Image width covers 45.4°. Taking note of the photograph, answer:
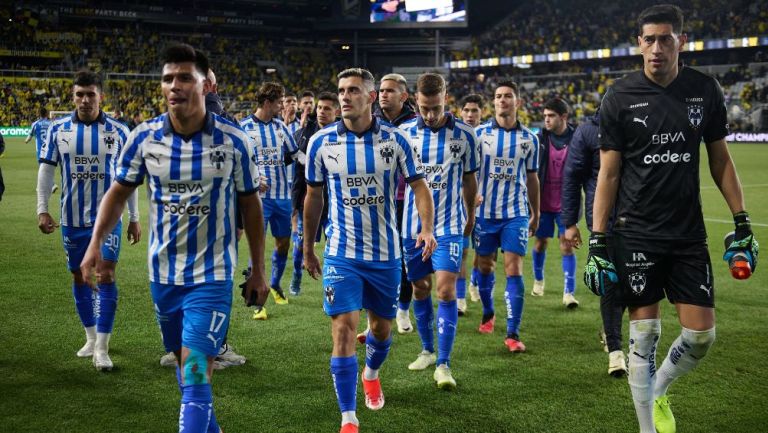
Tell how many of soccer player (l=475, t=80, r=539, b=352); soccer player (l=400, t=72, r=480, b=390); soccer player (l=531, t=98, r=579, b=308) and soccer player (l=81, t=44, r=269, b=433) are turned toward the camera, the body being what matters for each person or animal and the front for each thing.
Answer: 4

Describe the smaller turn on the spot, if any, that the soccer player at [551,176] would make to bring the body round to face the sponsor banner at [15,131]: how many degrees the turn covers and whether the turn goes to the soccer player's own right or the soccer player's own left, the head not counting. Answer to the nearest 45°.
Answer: approximately 135° to the soccer player's own right

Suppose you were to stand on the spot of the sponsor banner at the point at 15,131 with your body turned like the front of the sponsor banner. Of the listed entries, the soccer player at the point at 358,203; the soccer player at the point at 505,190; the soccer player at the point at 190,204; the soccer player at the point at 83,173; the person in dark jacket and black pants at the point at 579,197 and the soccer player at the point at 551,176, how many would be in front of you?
6

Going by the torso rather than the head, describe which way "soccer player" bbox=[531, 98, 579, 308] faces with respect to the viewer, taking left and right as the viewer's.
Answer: facing the viewer

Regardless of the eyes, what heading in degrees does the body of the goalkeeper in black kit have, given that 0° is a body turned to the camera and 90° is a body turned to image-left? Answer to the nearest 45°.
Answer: approximately 0°

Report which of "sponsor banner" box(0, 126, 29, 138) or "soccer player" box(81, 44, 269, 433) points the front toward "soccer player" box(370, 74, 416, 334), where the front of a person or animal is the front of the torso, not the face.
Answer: the sponsor banner

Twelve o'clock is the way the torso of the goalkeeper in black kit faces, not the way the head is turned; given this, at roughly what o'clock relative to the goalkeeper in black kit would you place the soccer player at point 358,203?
The soccer player is roughly at 3 o'clock from the goalkeeper in black kit.

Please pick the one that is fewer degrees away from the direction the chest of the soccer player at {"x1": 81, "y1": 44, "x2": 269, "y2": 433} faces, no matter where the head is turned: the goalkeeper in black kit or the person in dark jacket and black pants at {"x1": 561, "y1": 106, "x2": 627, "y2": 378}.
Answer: the goalkeeper in black kit

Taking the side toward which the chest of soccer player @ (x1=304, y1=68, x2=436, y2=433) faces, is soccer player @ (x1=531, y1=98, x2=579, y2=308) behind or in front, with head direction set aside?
behind

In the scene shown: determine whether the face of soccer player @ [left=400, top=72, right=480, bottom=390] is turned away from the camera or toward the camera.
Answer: toward the camera

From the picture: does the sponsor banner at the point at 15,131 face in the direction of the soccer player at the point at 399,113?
yes

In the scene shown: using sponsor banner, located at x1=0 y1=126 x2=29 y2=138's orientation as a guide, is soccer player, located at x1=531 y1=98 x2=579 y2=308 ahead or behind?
ahead

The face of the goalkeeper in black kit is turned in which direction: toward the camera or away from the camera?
toward the camera

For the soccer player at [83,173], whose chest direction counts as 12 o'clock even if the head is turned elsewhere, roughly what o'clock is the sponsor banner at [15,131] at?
The sponsor banner is roughly at 6 o'clock from the soccer player.

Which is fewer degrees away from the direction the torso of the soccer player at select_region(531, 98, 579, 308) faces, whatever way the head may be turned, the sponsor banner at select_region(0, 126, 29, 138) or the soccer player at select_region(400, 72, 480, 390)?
the soccer player

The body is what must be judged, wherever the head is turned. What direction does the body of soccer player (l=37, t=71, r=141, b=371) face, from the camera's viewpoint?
toward the camera
